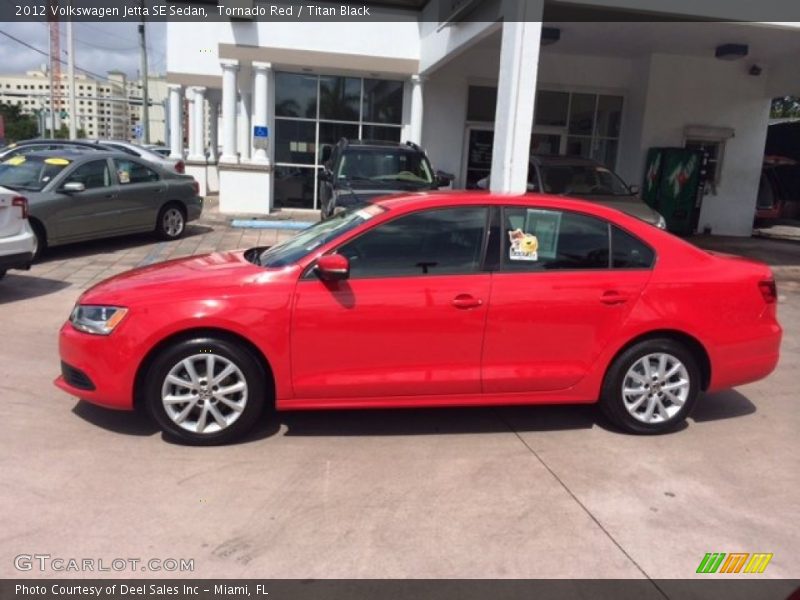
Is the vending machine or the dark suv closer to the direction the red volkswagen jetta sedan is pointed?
the dark suv

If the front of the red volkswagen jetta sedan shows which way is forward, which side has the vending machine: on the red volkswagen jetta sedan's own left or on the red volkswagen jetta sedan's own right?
on the red volkswagen jetta sedan's own right

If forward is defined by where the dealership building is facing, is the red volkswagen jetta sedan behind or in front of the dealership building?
in front

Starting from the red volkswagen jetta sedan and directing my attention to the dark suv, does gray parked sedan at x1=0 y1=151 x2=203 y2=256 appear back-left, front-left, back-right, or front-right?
front-left

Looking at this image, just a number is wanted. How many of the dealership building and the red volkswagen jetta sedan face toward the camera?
1

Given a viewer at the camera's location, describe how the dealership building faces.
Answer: facing the viewer

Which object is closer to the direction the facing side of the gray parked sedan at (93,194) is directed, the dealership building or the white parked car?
the white parked car

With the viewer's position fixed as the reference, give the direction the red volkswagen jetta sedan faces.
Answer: facing to the left of the viewer

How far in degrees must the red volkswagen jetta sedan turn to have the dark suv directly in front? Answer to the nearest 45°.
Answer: approximately 90° to its right

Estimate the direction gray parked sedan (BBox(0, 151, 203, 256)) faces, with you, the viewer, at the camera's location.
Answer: facing the viewer and to the left of the viewer

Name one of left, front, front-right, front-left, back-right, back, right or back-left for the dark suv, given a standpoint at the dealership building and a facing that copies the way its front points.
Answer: front

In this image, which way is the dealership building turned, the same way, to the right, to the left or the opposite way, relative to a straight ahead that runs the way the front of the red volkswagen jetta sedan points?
to the left

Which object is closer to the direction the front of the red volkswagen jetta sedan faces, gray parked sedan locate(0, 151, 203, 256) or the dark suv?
the gray parked sedan

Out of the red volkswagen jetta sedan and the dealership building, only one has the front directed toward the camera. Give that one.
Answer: the dealership building
